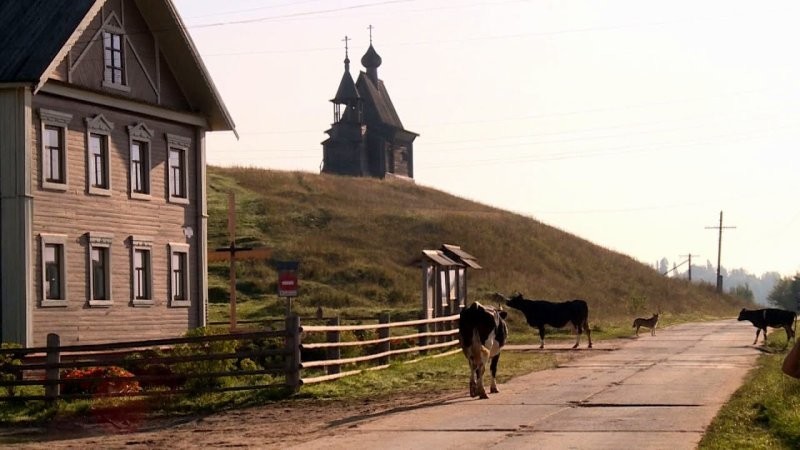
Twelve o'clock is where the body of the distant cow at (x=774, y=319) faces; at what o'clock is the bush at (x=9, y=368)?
The bush is roughly at 10 o'clock from the distant cow.

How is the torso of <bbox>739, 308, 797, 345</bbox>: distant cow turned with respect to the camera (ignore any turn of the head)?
to the viewer's left

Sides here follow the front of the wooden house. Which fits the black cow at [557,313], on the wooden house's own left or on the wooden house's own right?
on the wooden house's own left

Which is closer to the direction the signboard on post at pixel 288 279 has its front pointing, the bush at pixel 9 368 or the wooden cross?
the bush

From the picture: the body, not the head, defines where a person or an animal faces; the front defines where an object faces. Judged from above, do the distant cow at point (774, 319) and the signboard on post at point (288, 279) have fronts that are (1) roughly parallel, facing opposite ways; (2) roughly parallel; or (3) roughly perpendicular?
roughly perpendicular

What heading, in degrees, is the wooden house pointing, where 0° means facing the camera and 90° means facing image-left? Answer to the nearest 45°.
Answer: approximately 315°

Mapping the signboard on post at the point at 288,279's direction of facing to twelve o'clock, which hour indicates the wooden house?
The wooden house is roughly at 4 o'clock from the signboard on post.

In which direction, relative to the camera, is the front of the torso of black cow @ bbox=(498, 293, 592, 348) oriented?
to the viewer's left
